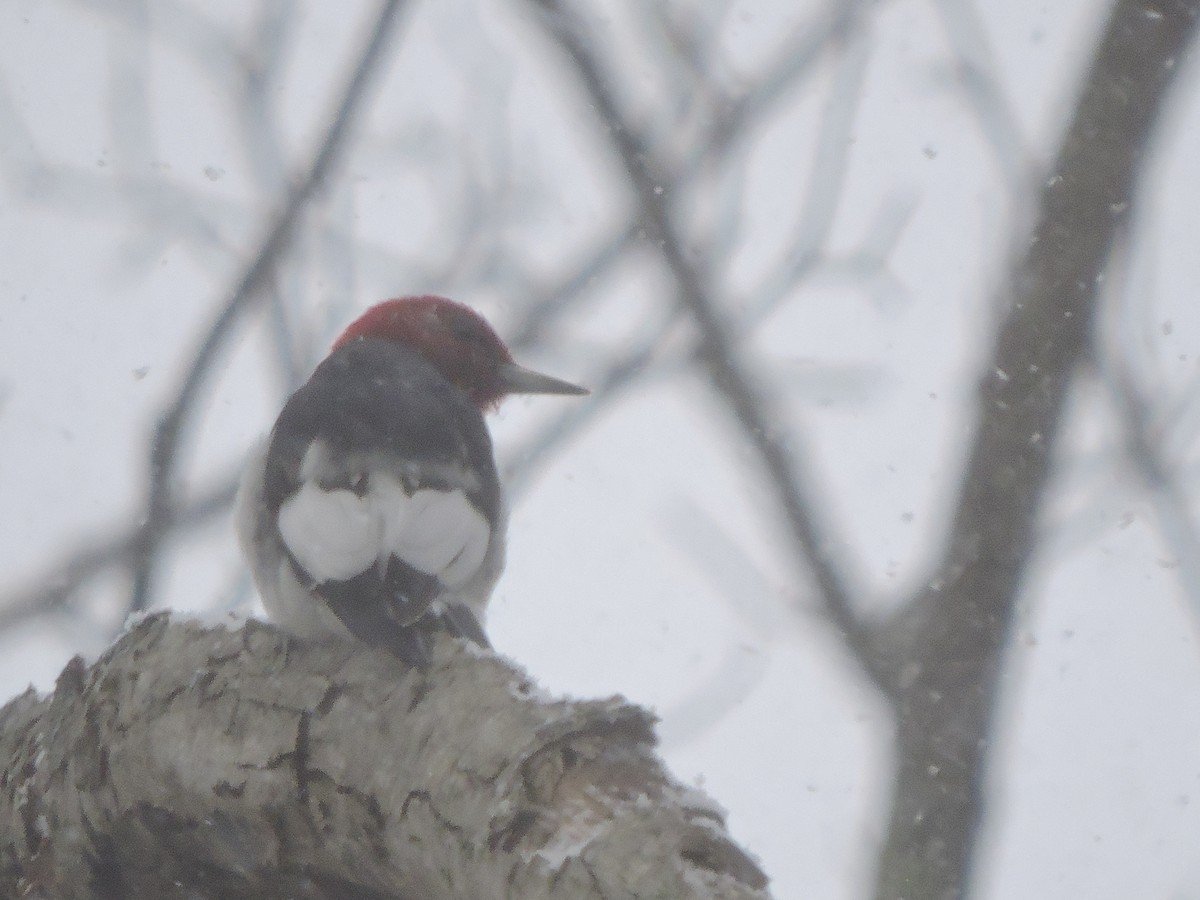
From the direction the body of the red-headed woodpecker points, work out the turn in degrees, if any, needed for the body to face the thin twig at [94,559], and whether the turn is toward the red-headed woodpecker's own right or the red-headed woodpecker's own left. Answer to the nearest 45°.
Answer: approximately 45° to the red-headed woodpecker's own left

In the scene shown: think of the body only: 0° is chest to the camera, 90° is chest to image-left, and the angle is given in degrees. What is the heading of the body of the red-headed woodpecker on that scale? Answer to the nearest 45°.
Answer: approximately 180°
